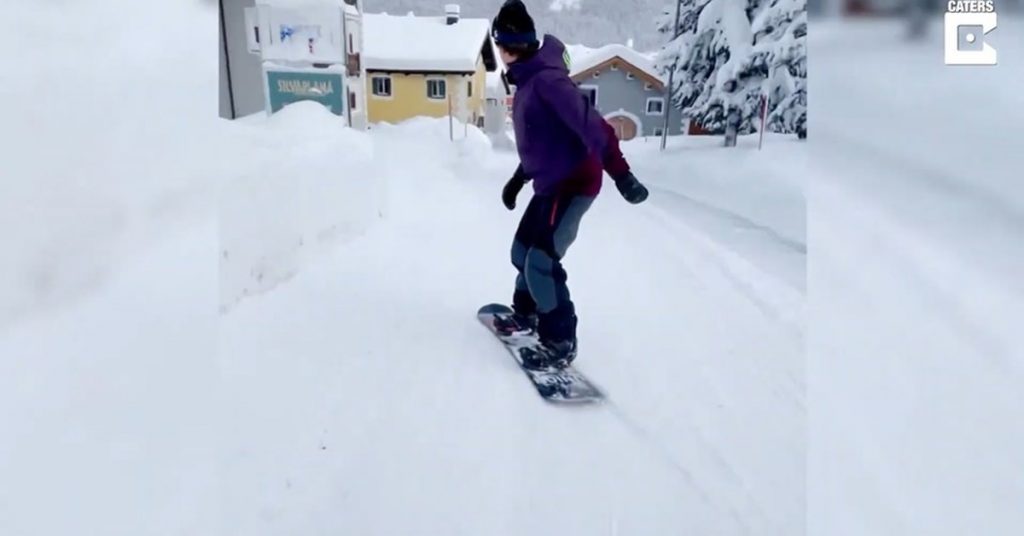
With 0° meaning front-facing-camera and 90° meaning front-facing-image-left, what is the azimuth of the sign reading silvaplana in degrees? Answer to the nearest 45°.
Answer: approximately 0°

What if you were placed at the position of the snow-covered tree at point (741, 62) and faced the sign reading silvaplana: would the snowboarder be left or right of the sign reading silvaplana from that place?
left

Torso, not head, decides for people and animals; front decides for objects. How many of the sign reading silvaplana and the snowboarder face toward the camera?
1

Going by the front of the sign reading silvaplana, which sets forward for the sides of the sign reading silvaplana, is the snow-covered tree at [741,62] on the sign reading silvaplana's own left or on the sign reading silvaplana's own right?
on the sign reading silvaplana's own left

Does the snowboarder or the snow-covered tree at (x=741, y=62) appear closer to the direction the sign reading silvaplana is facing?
the snowboarder

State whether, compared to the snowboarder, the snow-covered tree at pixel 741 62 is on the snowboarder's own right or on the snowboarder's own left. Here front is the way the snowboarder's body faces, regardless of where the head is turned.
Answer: on the snowboarder's own right

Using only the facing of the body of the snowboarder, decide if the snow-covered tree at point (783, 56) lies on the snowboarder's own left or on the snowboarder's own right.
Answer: on the snowboarder's own right
